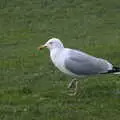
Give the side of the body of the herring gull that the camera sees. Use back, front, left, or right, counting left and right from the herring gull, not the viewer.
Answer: left
